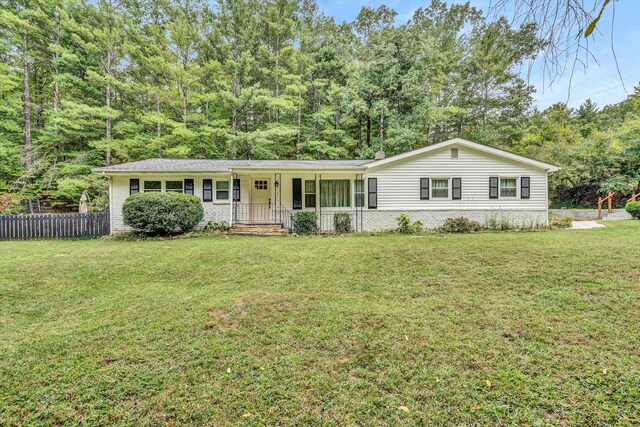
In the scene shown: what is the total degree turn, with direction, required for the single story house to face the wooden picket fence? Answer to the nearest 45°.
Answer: approximately 90° to its right

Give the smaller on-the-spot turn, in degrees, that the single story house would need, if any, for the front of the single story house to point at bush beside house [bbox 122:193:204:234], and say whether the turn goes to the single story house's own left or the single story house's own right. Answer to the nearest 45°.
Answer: approximately 90° to the single story house's own right

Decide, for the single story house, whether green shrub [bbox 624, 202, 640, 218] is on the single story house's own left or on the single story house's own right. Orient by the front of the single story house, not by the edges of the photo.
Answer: on the single story house's own left

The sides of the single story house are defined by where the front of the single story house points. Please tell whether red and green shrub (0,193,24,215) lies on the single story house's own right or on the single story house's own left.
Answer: on the single story house's own right

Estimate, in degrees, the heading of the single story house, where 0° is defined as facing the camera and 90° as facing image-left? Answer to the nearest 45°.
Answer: approximately 0°

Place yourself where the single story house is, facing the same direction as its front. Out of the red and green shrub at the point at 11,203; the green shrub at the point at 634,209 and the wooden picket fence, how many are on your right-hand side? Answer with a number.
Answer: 2
